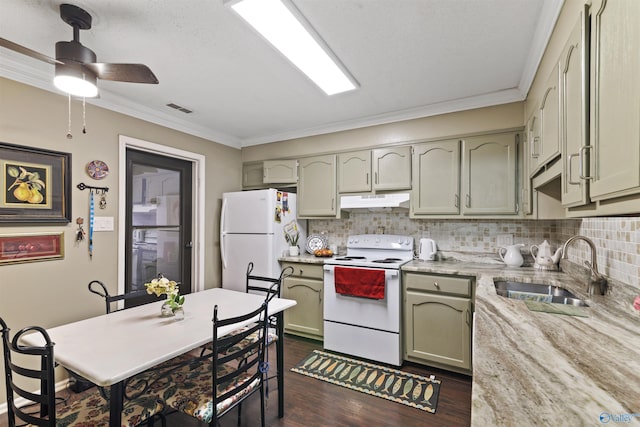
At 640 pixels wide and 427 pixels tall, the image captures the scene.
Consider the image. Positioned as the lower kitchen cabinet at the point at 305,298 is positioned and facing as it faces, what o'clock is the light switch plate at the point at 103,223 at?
The light switch plate is roughly at 1 o'clock from the lower kitchen cabinet.

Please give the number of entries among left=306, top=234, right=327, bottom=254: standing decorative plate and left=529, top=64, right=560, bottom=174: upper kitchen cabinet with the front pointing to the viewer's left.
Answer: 1

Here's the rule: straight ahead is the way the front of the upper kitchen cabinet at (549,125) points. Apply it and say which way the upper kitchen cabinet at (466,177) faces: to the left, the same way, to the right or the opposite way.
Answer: to the left

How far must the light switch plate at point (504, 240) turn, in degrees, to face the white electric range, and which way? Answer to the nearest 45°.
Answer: approximately 45° to its right

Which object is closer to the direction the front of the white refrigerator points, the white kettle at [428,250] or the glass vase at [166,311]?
the glass vase

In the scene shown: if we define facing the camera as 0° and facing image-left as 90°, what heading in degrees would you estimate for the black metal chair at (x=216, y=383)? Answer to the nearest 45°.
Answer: approximately 135°
